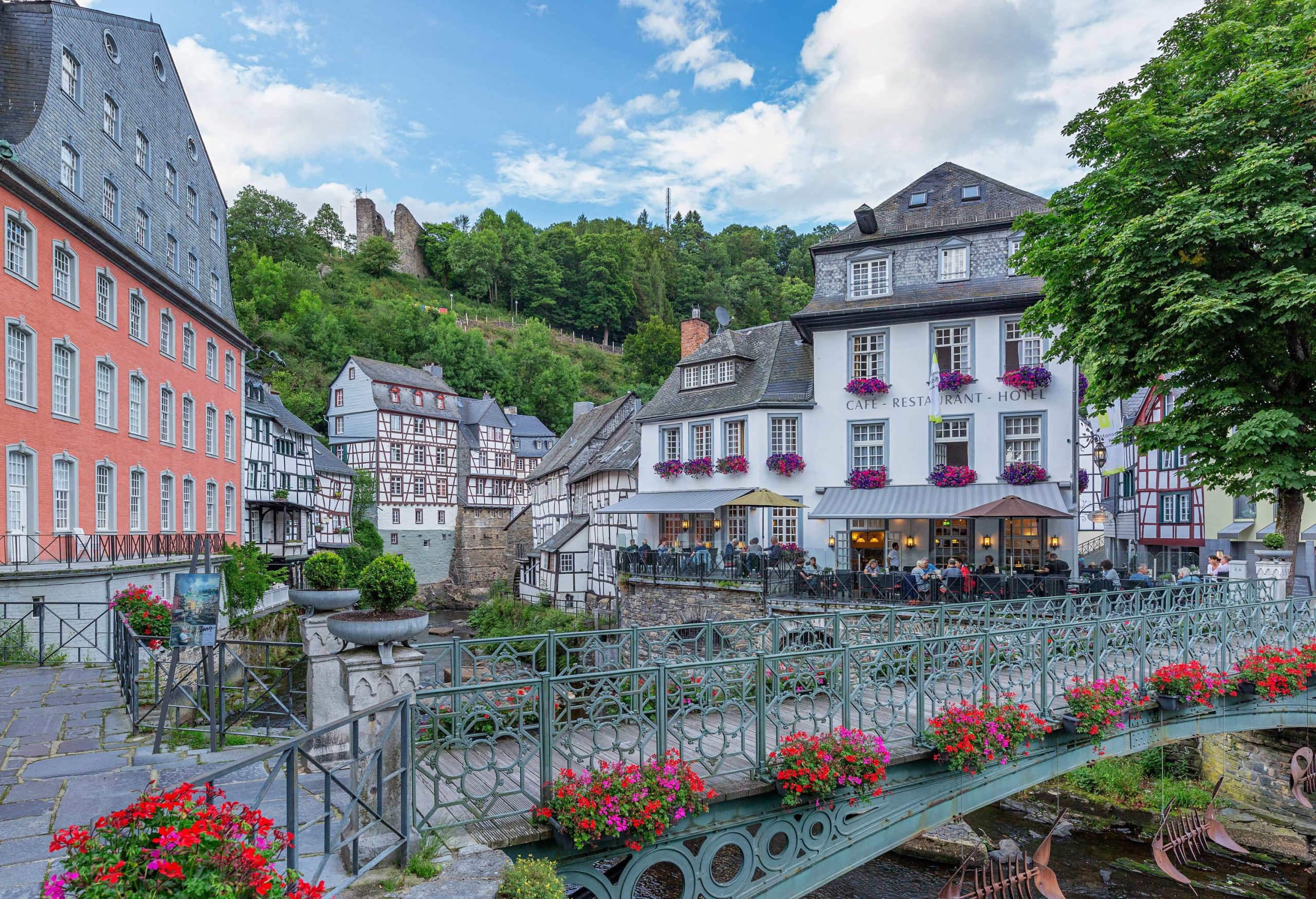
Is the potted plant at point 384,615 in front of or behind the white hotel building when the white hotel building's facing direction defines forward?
in front

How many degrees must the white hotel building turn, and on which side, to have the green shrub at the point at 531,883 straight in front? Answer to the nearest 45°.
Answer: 0° — it already faces it

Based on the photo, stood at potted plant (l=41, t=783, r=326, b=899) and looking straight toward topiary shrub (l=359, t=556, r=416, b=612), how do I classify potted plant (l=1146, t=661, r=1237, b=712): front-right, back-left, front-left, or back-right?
front-right

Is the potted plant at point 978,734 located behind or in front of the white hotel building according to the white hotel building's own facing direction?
in front

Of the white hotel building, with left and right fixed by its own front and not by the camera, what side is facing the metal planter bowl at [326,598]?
front

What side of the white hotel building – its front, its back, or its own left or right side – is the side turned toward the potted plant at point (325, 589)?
front

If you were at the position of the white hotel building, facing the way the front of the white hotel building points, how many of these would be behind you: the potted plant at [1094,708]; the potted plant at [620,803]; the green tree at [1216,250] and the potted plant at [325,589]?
0

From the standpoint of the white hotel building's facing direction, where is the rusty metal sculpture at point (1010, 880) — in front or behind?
in front

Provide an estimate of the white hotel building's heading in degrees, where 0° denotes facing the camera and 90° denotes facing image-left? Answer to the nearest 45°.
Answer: approximately 0°

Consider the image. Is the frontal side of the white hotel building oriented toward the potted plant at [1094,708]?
yes

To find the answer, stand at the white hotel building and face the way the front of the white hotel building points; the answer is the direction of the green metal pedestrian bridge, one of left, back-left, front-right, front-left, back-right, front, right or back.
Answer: front
